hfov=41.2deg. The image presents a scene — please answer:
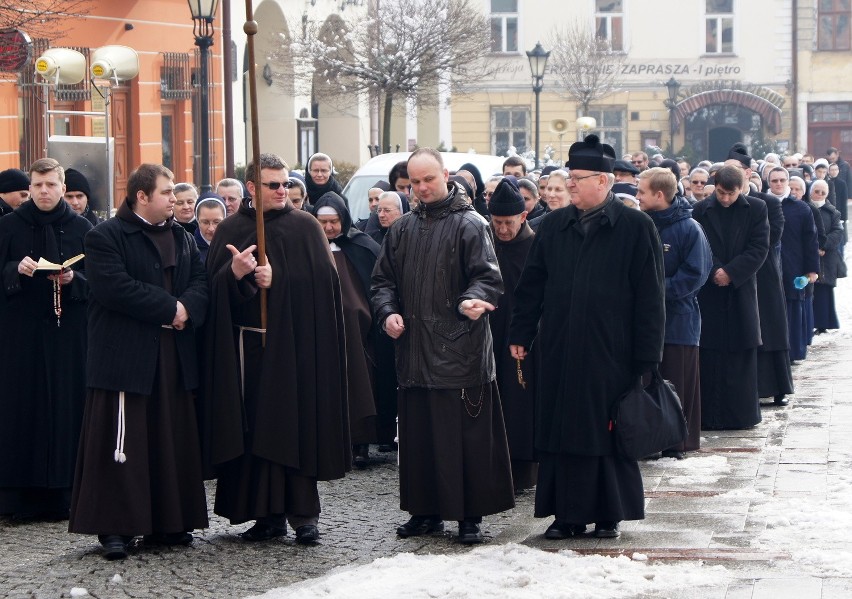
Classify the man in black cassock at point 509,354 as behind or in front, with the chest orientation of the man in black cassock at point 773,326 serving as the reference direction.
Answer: in front

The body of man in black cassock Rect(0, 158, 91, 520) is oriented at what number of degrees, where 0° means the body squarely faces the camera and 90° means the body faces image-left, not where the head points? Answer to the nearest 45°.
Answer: approximately 0°

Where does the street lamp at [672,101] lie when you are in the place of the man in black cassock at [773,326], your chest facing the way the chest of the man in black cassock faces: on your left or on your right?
on your right

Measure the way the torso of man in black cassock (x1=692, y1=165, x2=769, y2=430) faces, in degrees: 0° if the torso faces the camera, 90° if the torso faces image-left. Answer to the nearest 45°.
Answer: approximately 45°

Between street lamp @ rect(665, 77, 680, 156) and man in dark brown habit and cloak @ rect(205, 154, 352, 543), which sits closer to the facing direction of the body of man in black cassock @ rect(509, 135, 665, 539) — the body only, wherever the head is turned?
the man in dark brown habit and cloak
